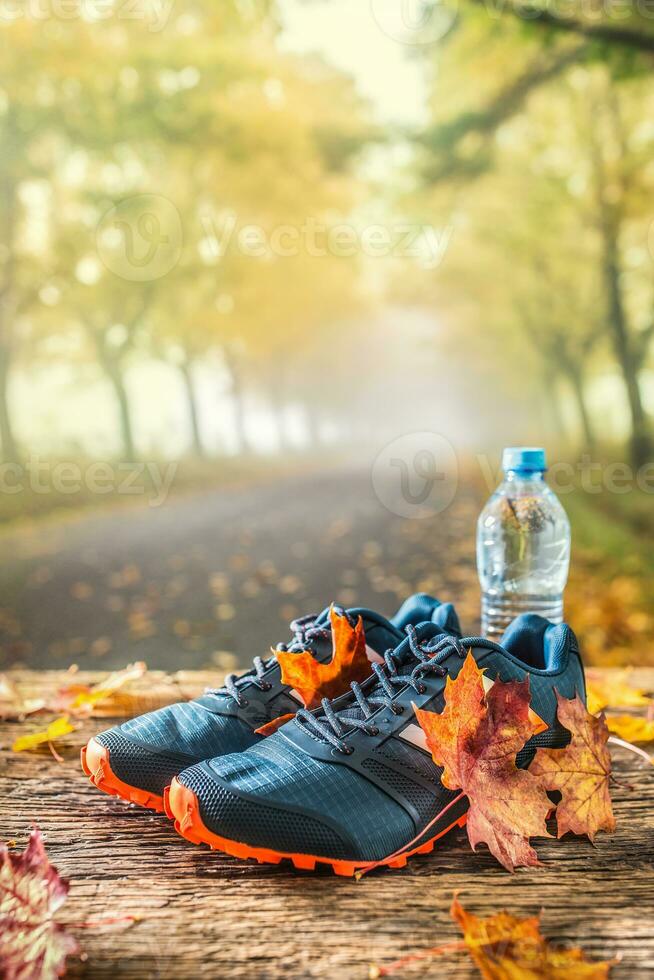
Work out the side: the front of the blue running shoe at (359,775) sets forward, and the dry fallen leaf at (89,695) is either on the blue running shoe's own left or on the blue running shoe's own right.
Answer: on the blue running shoe's own right

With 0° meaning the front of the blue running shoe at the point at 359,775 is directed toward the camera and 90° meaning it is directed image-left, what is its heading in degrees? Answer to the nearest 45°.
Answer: approximately 45°

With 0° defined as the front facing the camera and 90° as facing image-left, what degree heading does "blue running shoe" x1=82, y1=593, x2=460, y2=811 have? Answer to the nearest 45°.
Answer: approximately 45°

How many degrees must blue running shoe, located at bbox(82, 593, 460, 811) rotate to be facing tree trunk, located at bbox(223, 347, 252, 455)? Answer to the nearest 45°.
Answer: approximately 135° to its right

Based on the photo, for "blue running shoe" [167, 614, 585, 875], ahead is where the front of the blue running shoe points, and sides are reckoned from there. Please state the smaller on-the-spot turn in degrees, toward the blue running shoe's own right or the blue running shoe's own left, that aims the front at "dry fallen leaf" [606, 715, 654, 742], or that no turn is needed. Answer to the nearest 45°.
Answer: approximately 180°

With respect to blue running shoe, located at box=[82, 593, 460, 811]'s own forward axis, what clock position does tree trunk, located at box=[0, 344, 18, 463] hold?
The tree trunk is roughly at 4 o'clock from the blue running shoe.

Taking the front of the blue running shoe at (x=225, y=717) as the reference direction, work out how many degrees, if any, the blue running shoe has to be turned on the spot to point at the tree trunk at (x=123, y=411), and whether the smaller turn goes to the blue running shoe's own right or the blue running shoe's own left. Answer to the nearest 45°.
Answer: approximately 135° to the blue running shoe's own right

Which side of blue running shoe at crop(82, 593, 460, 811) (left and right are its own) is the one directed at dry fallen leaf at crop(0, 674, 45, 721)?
right

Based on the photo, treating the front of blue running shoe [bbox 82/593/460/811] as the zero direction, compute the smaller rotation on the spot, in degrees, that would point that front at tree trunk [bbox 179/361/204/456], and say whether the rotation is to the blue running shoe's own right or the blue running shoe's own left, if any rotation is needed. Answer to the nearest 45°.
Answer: approximately 135° to the blue running shoe's own right

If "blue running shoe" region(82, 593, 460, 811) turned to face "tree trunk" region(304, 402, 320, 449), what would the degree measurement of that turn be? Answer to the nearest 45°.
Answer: approximately 135° to its right
